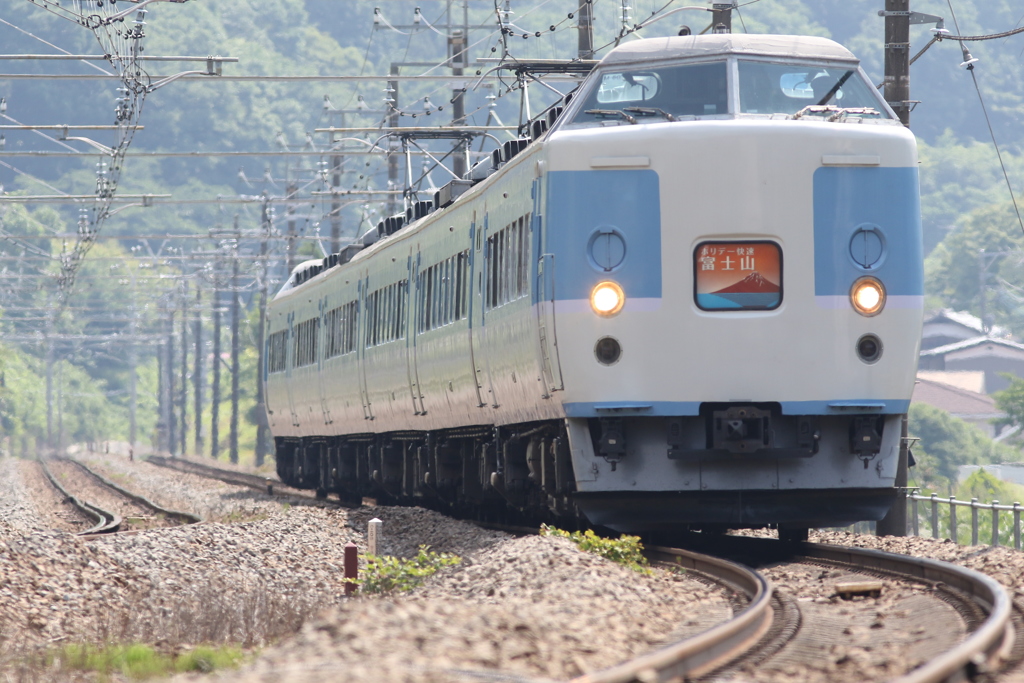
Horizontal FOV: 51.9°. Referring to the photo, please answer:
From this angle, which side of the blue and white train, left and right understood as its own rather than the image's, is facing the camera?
front

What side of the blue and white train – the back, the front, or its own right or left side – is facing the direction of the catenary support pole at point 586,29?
back

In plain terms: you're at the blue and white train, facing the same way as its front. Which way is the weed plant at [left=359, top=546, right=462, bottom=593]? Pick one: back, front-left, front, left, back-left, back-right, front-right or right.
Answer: right

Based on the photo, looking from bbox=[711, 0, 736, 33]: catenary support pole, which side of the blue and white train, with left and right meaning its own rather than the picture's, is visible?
back

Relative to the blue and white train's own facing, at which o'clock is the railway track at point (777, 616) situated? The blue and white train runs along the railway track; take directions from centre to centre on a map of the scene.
The railway track is roughly at 12 o'clock from the blue and white train.
